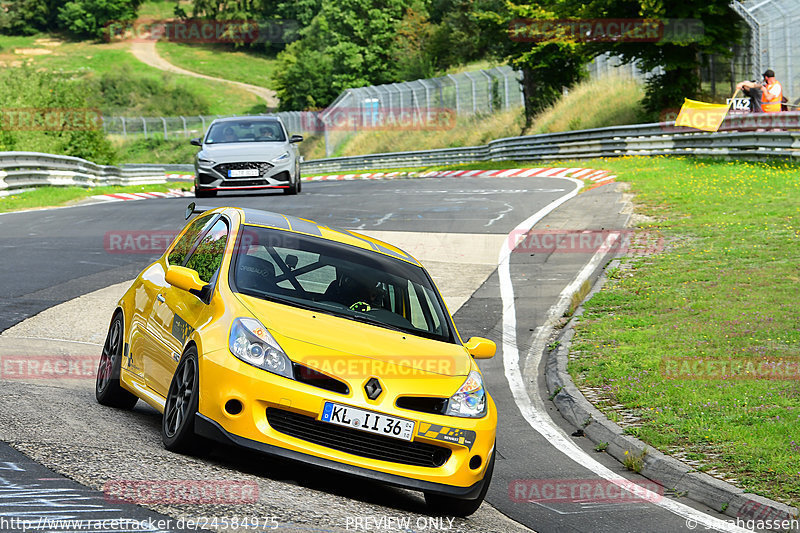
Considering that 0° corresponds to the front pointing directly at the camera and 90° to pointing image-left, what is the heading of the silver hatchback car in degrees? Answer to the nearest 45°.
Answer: approximately 0°

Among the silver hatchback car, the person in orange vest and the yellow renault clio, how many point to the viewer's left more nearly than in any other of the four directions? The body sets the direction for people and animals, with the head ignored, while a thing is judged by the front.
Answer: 1

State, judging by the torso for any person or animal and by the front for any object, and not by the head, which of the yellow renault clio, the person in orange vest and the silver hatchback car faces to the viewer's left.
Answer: the person in orange vest

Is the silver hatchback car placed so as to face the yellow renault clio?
yes

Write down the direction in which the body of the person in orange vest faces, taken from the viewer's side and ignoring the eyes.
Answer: to the viewer's left

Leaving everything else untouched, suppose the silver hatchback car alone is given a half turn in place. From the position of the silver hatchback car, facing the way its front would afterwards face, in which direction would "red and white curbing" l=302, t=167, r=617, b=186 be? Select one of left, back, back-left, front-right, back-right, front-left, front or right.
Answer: front-right

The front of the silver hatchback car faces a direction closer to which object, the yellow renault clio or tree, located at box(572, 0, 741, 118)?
the yellow renault clio

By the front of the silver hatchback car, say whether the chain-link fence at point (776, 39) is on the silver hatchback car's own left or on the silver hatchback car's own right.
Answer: on the silver hatchback car's own left

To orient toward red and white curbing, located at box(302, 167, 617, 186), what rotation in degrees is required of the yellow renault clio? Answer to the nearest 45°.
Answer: approximately 135° to its left

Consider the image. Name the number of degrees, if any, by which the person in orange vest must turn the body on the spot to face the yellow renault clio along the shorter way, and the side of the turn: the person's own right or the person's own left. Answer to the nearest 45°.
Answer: approximately 90° to the person's own left

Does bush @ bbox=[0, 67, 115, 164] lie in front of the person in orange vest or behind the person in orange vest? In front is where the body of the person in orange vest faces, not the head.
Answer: in front
